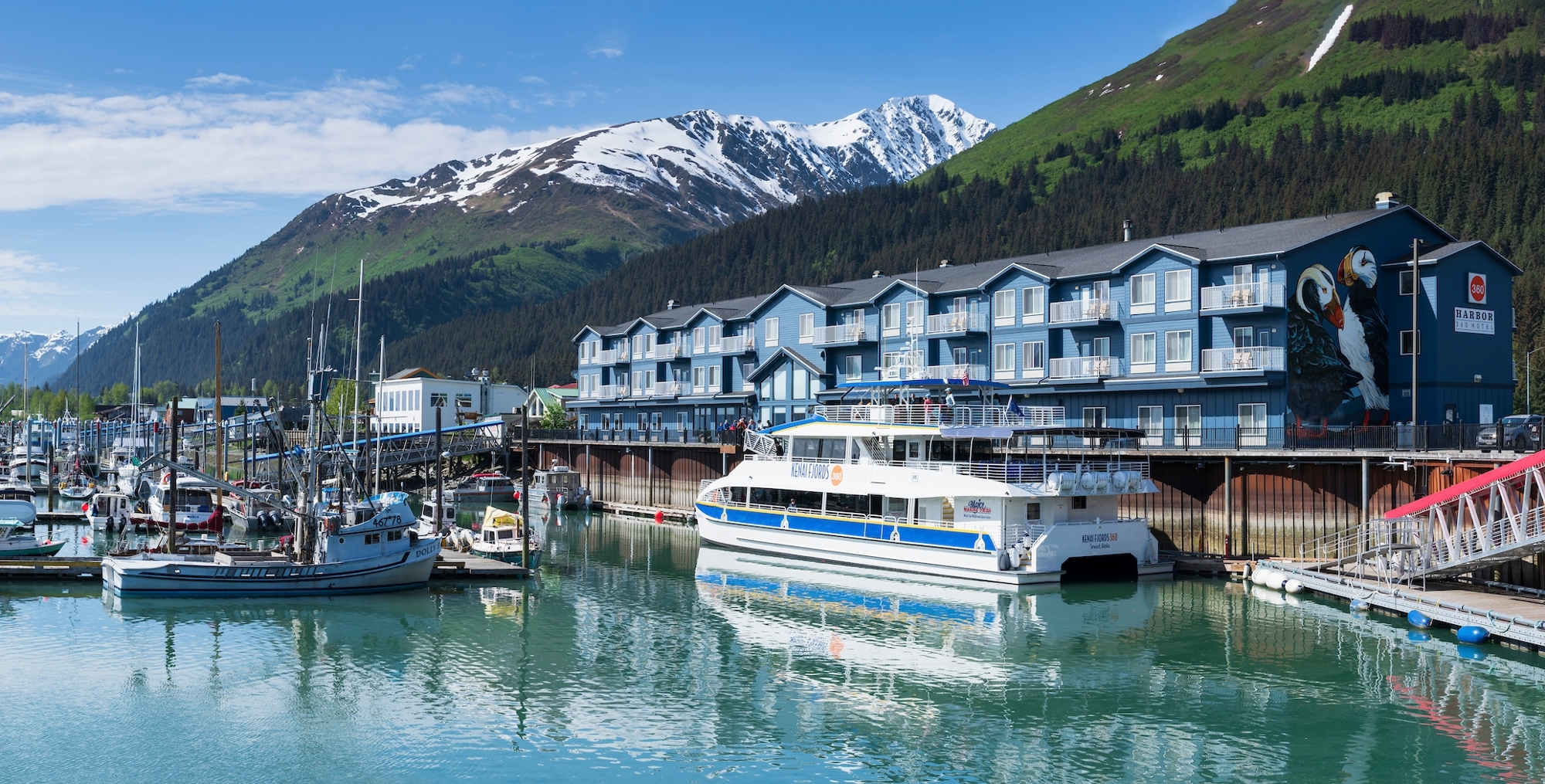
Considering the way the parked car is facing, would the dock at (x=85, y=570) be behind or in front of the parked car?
in front

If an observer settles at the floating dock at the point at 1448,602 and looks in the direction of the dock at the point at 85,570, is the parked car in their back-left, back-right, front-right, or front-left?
back-right

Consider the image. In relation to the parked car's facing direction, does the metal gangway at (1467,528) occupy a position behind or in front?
in front

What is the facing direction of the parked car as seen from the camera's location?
facing the viewer and to the left of the viewer
